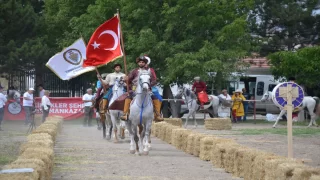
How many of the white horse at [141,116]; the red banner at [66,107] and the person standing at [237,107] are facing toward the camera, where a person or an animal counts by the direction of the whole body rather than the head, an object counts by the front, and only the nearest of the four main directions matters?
3

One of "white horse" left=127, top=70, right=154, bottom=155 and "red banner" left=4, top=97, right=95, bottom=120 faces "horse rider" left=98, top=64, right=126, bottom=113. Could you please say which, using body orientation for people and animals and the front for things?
the red banner

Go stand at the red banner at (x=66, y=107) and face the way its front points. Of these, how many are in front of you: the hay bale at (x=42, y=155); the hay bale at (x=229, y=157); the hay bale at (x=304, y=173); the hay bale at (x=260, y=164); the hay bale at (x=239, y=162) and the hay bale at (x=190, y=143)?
6

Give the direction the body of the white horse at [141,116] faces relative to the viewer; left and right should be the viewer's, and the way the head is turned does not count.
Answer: facing the viewer

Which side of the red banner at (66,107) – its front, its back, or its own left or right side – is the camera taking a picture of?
front

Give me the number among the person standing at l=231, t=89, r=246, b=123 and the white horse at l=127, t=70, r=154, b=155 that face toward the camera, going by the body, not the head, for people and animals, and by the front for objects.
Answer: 2

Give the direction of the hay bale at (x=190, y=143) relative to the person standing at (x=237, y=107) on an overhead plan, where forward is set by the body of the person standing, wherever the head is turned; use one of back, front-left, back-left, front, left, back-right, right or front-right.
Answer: front

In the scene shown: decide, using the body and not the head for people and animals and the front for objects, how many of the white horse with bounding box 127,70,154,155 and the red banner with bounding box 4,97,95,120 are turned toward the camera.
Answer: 2
